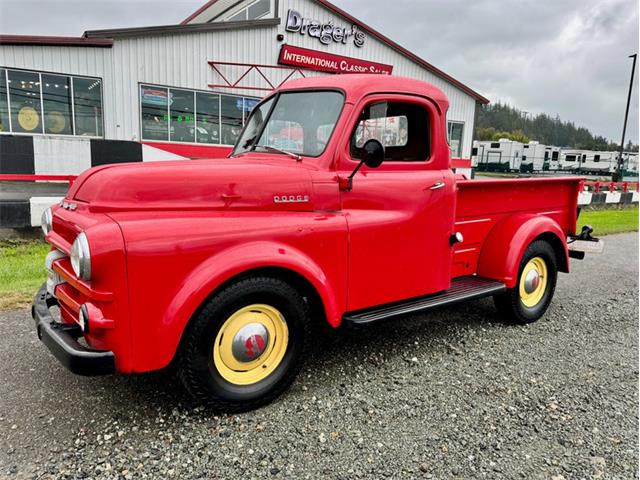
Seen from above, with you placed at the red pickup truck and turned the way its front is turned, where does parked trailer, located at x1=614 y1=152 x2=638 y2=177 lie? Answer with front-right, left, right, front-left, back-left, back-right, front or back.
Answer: back

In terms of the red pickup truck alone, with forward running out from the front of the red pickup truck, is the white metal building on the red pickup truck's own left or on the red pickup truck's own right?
on the red pickup truck's own right

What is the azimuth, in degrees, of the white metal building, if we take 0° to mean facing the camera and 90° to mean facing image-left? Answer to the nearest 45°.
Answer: approximately 315°

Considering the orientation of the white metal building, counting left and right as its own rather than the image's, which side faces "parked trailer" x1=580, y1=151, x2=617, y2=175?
left

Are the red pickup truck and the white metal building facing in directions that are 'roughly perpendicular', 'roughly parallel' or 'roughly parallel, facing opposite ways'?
roughly perpendicular
